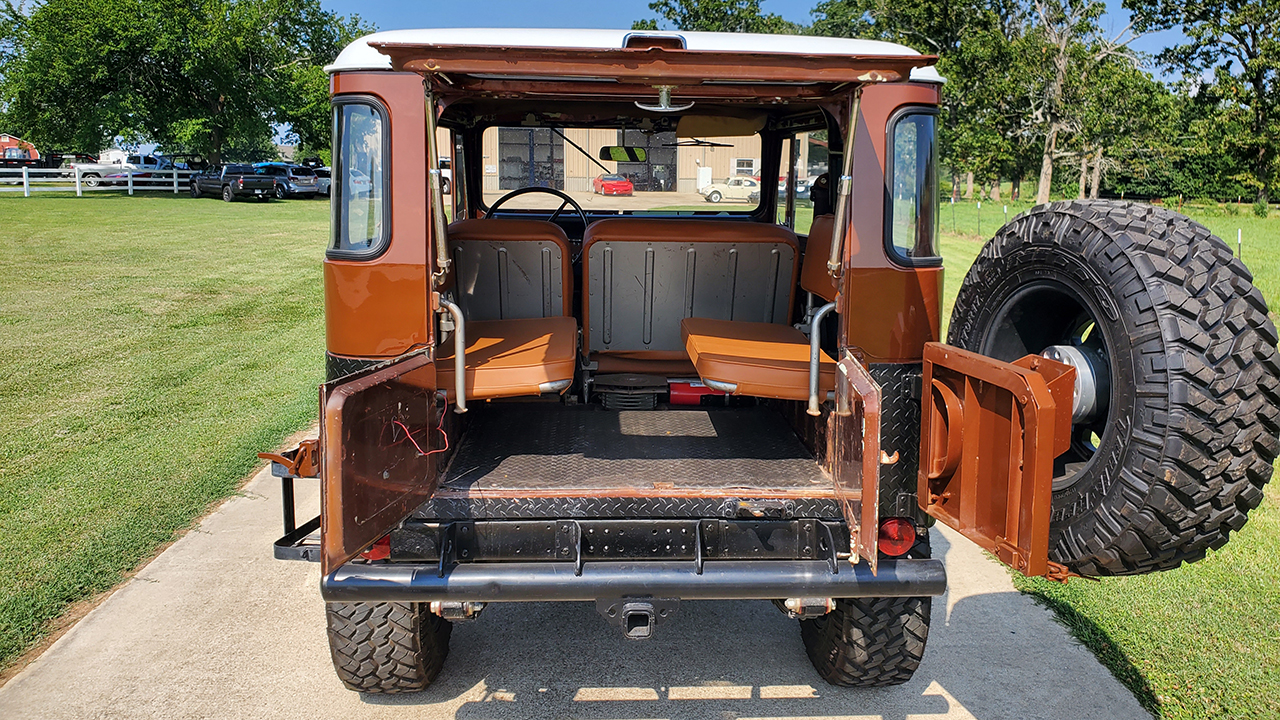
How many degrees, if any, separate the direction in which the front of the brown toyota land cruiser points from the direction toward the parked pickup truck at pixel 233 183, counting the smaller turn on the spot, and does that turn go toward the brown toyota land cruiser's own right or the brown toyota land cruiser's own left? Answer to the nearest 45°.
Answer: approximately 45° to the brown toyota land cruiser's own left

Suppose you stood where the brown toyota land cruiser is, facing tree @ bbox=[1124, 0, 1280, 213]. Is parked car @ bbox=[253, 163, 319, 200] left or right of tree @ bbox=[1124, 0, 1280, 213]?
left

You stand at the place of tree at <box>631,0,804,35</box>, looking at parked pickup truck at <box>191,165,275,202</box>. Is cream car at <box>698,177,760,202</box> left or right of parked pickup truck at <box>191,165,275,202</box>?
left

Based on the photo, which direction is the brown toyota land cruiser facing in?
away from the camera
